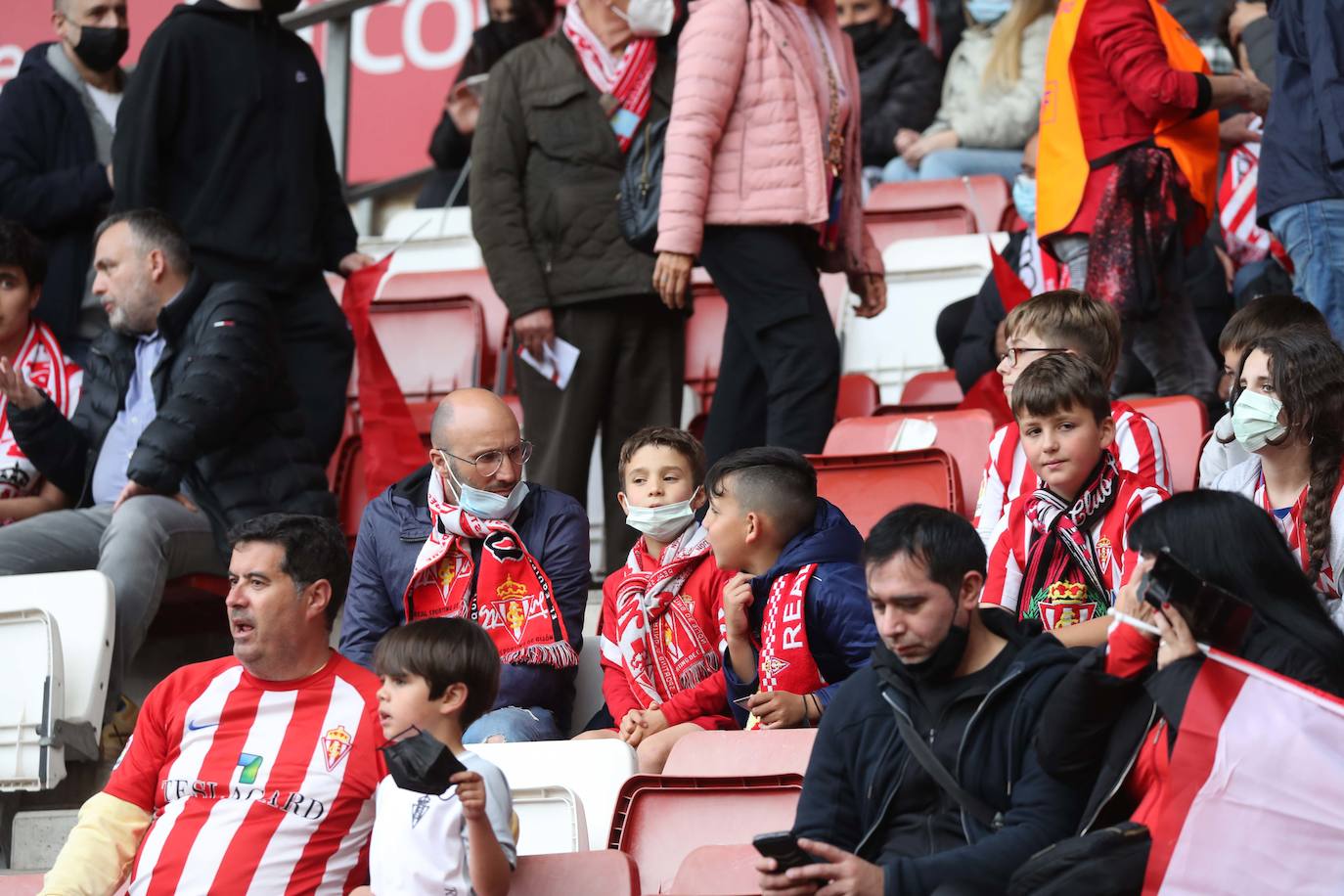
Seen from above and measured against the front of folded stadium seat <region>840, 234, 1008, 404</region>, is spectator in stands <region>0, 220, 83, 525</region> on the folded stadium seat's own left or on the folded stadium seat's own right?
on the folded stadium seat's own right

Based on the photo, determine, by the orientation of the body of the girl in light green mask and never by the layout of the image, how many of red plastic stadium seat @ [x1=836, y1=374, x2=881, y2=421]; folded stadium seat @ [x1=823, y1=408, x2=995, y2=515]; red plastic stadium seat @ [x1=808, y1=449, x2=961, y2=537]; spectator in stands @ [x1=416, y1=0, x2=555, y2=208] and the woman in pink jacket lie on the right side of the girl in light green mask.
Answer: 5

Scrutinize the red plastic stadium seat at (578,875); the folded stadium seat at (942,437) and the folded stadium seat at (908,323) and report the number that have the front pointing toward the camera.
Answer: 3

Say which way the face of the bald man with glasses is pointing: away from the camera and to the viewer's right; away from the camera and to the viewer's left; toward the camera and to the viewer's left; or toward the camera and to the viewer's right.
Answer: toward the camera and to the viewer's right

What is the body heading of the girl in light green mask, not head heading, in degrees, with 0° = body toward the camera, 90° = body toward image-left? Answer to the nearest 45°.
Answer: approximately 45°

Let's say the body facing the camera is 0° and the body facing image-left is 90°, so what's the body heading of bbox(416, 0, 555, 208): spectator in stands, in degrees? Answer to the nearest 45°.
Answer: approximately 45°

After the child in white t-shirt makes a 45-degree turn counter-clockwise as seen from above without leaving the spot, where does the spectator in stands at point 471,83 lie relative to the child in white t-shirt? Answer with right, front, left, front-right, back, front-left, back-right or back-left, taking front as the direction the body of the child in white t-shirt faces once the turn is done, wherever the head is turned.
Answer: back

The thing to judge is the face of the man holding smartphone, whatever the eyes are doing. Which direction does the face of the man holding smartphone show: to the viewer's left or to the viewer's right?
to the viewer's left

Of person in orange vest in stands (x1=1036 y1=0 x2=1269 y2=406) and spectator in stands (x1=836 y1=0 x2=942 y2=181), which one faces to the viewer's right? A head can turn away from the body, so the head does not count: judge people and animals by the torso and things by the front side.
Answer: person in orange vest in stands (x1=1036 y1=0 x2=1269 y2=406)

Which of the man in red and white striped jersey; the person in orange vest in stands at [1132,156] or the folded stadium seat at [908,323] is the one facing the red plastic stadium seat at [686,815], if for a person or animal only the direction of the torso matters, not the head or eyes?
the folded stadium seat

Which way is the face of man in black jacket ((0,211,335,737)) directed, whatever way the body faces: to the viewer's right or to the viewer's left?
to the viewer's left
